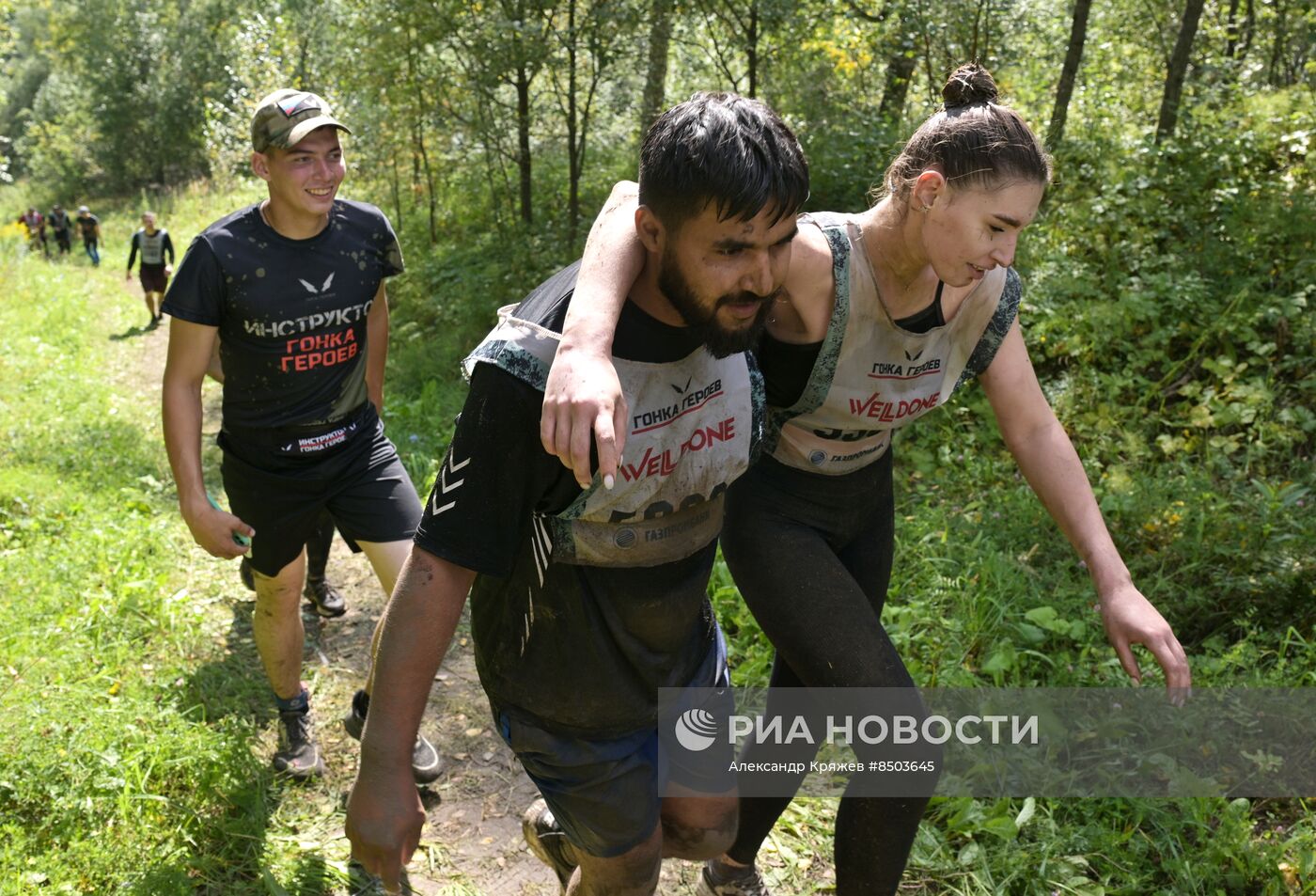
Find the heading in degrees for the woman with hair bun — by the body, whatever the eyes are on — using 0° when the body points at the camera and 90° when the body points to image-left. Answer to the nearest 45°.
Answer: approximately 315°

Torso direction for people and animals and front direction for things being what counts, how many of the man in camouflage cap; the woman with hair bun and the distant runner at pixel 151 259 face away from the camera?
0

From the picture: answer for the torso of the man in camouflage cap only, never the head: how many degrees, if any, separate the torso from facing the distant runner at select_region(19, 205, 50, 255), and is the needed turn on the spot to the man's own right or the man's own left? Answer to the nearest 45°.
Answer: approximately 135° to the man's own left

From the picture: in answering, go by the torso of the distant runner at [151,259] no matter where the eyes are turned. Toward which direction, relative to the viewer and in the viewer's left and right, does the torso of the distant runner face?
facing the viewer

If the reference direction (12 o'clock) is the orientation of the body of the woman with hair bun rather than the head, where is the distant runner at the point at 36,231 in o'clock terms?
The distant runner is roughly at 6 o'clock from the woman with hair bun.

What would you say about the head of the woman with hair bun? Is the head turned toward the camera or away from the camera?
toward the camera

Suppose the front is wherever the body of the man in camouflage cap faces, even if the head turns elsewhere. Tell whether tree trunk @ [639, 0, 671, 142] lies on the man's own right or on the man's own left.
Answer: on the man's own left

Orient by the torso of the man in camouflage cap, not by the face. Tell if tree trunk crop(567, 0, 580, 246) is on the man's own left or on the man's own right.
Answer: on the man's own left

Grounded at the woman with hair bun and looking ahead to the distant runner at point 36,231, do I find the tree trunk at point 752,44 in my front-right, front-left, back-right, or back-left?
front-right

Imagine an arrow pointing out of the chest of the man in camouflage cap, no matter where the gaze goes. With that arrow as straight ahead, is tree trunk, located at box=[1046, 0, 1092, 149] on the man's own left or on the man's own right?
on the man's own left

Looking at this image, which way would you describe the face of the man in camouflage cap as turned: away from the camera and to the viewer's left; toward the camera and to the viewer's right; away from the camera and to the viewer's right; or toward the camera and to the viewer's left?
toward the camera and to the viewer's right

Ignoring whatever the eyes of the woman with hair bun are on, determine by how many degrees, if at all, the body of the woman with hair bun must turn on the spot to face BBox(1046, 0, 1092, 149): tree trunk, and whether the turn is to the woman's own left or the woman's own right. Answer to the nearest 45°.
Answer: approximately 135° to the woman's own left

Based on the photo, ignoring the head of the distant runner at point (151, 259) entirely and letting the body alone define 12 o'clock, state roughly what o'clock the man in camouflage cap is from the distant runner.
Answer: The man in camouflage cap is roughly at 12 o'clock from the distant runner.

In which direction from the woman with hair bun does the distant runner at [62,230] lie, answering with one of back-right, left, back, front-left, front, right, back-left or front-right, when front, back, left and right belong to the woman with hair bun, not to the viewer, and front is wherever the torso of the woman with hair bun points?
back

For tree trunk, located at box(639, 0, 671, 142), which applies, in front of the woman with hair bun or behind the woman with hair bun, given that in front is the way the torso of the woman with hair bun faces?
behind

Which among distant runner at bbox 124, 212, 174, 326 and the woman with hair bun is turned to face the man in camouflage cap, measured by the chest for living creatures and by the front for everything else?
the distant runner

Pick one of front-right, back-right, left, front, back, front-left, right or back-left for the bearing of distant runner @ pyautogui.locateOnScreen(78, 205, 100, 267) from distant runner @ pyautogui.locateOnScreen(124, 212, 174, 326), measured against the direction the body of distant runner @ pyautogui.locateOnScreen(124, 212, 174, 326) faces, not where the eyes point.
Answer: back

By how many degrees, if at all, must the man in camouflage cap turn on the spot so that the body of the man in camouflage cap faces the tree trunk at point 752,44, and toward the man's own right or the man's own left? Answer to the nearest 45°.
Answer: approximately 90° to the man's own left

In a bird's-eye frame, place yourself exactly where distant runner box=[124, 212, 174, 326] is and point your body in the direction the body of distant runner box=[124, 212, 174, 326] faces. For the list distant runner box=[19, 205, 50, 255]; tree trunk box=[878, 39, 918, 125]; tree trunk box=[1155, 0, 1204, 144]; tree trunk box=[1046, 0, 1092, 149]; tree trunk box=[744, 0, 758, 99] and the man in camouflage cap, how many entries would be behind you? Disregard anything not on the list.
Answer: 1
